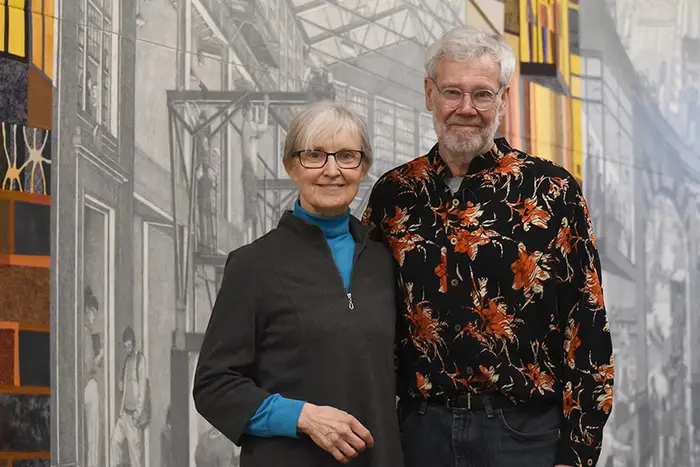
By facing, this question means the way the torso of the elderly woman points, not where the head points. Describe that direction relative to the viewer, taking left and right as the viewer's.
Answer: facing the viewer and to the right of the viewer

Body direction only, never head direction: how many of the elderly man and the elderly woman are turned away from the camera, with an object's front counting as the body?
0

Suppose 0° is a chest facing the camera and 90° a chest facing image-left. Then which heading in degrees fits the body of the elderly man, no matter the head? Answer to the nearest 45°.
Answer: approximately 0°
